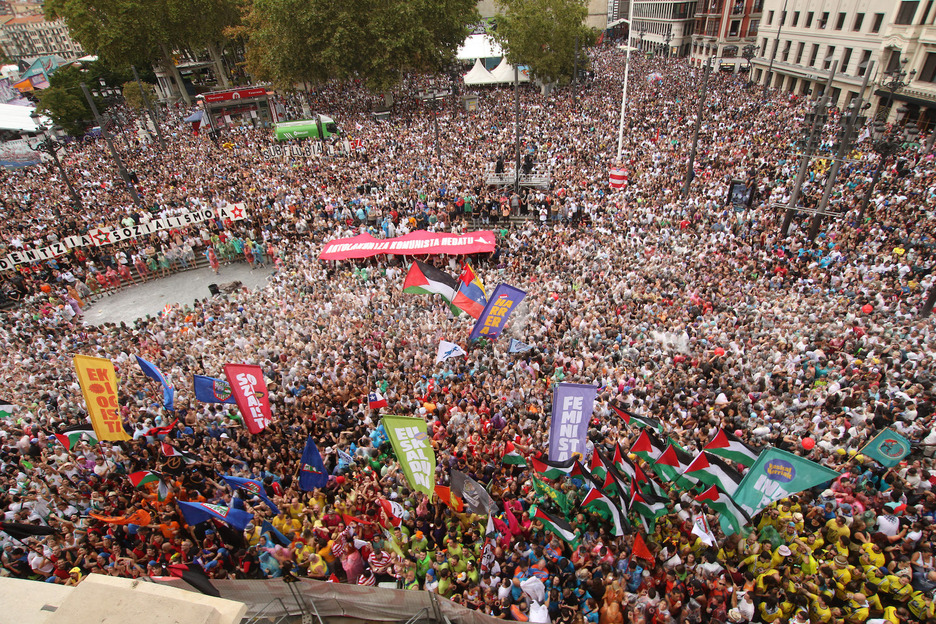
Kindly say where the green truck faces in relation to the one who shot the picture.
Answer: facing to the right of the viewer

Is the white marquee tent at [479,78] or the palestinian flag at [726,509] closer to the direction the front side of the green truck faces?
the white marquee tent

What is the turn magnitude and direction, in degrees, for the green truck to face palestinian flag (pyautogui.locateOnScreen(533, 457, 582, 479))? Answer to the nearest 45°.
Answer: approximately 90° to its right

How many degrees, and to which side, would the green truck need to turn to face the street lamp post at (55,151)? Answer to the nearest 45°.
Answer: approximately 180°

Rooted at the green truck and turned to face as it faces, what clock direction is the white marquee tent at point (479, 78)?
The white marquee tent is roughly at 11 o'clock from the green truck.

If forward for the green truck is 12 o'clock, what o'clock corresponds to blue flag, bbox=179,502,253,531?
The blue flag is roughly at 3 o'clock from the green truck.

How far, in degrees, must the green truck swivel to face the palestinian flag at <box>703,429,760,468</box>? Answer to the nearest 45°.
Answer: approximately 90° to its right

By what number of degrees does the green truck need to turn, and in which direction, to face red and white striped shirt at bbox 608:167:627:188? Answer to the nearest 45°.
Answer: approximately 45° to its right

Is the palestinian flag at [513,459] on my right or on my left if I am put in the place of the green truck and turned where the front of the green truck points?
on my right
